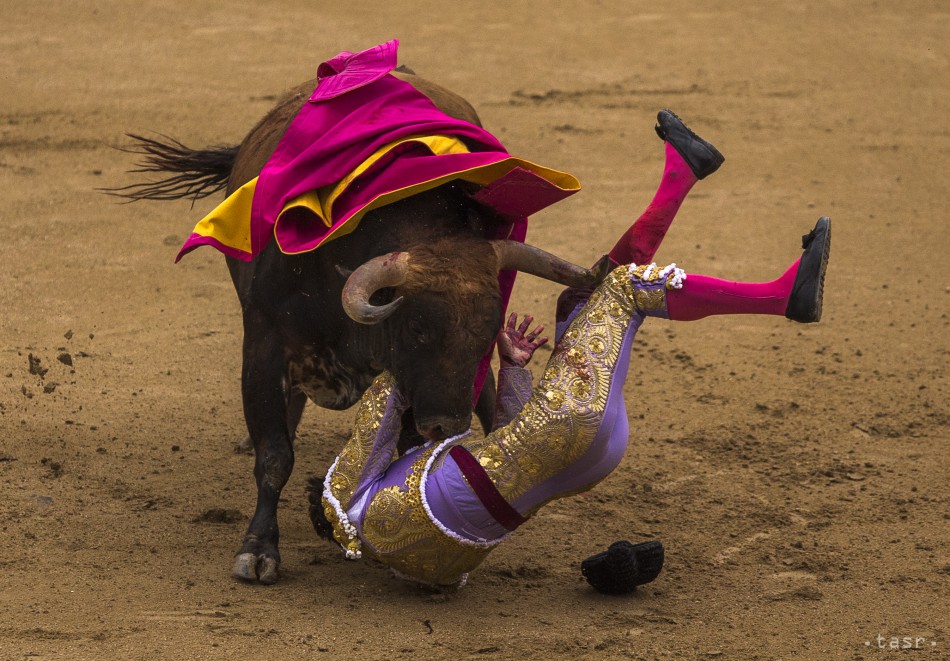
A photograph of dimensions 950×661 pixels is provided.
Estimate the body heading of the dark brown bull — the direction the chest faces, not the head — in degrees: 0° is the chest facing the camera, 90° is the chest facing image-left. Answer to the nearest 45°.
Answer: approximately 315°
